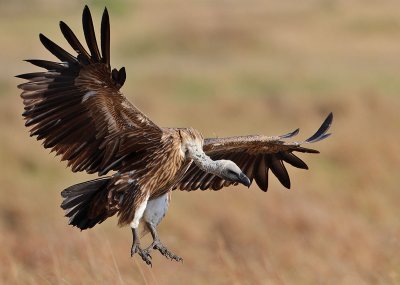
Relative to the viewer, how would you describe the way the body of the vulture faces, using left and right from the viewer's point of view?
facing the viewer and to the right of the viewer
